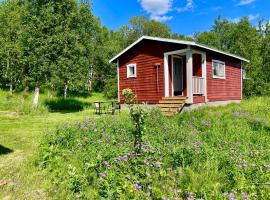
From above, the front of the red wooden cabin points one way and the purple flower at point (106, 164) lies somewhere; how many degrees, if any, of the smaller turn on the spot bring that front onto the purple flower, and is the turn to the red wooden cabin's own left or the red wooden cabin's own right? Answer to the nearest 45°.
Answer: approximately 45° to the red wooden cabin's own left

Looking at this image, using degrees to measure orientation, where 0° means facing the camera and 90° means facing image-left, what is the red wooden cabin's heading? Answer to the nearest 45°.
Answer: approximately 45°
